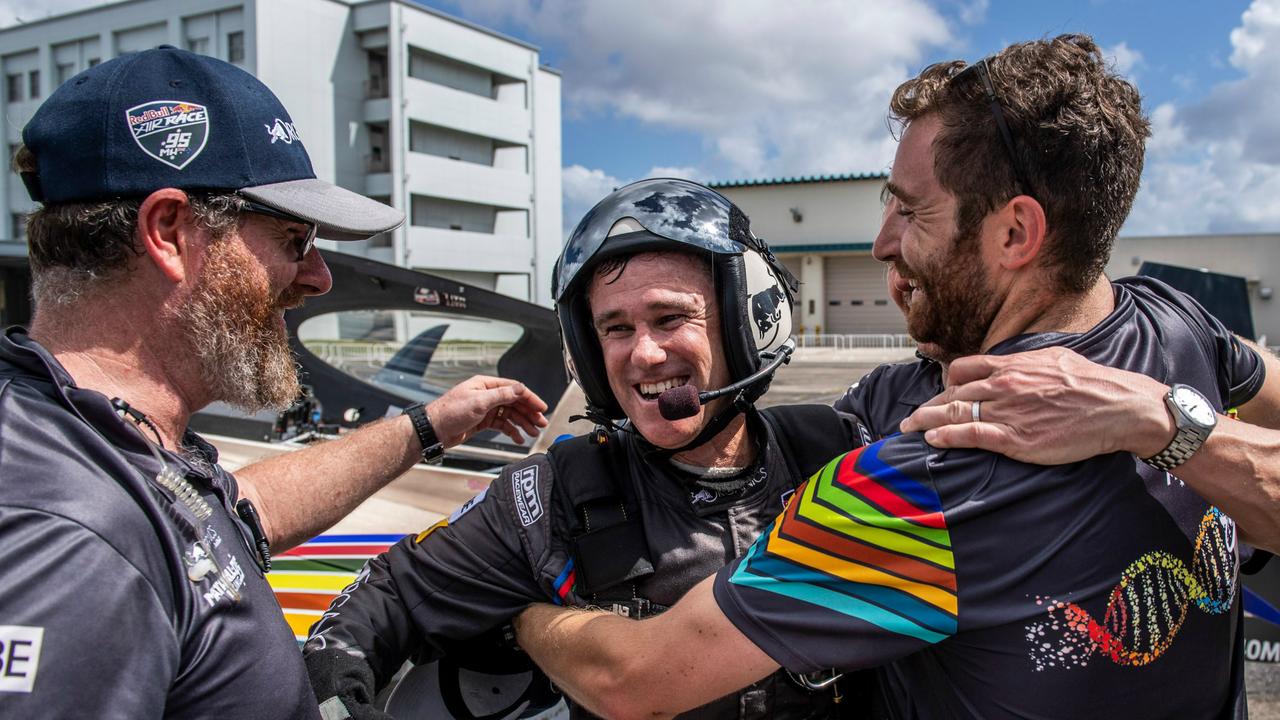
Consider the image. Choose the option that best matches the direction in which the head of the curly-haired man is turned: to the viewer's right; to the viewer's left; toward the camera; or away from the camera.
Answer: to the viewer's left

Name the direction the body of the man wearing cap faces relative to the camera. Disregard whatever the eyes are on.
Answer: to the viewer's right

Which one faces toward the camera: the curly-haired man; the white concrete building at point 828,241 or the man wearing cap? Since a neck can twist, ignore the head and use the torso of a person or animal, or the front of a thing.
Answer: the white concrete building

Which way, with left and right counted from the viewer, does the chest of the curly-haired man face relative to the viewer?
facing away from the viewer and to the left of the viewer

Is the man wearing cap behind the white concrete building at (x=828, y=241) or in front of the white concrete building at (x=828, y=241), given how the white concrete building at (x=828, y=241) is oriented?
in front

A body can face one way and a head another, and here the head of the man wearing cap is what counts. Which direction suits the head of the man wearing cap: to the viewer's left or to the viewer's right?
to the viewer's right

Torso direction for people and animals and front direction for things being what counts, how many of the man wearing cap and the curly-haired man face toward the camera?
0

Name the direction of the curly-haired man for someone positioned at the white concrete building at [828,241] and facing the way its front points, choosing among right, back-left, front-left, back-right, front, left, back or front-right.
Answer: front

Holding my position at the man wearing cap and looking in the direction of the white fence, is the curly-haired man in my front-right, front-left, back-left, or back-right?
front-right

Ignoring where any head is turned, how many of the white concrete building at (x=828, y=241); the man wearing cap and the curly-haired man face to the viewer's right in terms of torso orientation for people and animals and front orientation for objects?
1

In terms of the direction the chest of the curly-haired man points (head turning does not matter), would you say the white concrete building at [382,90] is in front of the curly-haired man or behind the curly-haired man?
in front

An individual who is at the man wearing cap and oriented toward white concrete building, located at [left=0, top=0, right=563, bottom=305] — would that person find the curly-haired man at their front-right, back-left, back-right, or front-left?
back-right

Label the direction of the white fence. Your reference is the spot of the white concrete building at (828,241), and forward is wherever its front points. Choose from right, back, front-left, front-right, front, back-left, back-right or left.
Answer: front

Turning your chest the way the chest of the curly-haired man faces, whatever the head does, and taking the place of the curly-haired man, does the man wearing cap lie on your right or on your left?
on your left

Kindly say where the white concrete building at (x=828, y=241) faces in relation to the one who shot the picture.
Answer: facing the viewer
